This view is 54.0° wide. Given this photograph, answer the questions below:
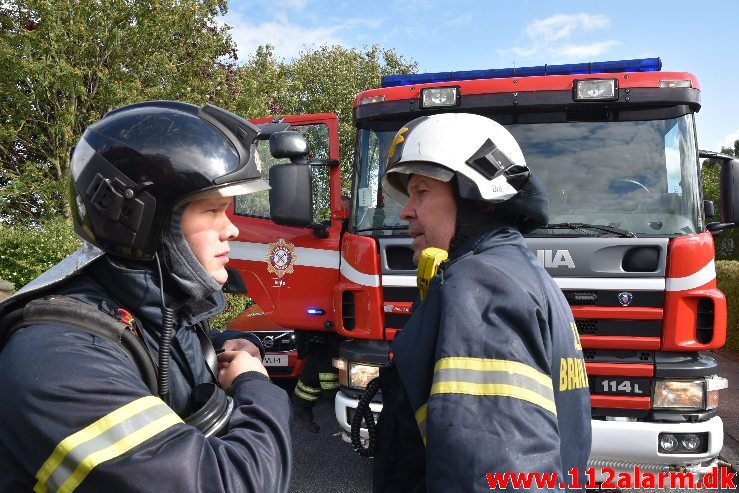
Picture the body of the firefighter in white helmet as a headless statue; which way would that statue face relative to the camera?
to the viewer's left

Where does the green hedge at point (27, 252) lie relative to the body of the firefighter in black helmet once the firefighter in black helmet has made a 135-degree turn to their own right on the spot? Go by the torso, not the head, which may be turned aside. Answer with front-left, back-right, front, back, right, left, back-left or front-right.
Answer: back-right

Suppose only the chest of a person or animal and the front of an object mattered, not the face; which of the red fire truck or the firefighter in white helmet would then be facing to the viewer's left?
the firefighter in white helmet

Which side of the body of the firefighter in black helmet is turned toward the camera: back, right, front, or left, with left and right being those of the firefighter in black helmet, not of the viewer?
right

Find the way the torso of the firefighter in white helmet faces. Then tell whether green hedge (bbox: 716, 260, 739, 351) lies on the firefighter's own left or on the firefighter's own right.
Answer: on the firefighter's own right

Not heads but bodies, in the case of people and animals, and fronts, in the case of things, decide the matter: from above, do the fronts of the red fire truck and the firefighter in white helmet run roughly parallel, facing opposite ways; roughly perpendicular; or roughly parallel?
roughly perpendicular

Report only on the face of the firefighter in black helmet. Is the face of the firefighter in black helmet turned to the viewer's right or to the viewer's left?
to the viewer's right

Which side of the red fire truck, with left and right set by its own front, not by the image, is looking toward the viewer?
front

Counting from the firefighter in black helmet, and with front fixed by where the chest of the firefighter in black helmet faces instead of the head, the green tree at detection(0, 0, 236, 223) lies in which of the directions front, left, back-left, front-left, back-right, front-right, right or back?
left

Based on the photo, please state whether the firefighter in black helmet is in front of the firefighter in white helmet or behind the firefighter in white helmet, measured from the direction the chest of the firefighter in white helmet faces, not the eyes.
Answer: in front

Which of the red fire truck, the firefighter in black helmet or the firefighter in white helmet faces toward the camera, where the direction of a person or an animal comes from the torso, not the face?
the red fire truck

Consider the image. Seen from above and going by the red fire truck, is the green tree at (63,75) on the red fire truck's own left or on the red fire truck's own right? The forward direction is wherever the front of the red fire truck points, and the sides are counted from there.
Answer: on the red fire truck's own right

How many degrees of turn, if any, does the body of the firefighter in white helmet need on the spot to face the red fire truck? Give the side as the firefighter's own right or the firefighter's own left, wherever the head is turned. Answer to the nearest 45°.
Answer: approximately 90° to the firefighter's own right

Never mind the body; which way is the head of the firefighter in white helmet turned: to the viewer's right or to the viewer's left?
to the viewer's left

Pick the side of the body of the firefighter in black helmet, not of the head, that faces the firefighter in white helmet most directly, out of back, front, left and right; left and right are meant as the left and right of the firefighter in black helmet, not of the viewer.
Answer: front
